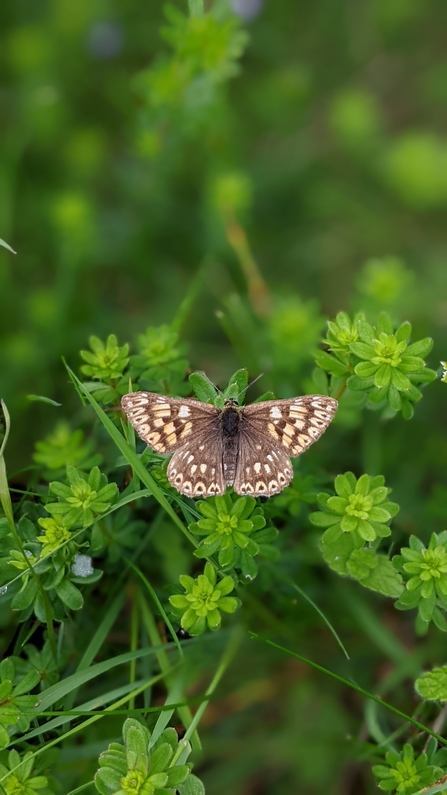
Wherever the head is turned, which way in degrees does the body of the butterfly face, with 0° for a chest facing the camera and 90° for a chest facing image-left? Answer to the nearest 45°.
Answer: approximately 180°

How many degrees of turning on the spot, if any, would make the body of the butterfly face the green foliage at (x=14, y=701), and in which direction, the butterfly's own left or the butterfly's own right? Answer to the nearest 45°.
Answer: approximately 135° to the butterfly's own left

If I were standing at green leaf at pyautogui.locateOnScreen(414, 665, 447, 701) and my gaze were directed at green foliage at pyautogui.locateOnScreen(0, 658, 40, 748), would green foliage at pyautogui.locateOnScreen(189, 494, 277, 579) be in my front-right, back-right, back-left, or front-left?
front-right

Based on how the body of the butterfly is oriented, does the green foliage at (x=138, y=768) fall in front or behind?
behind
